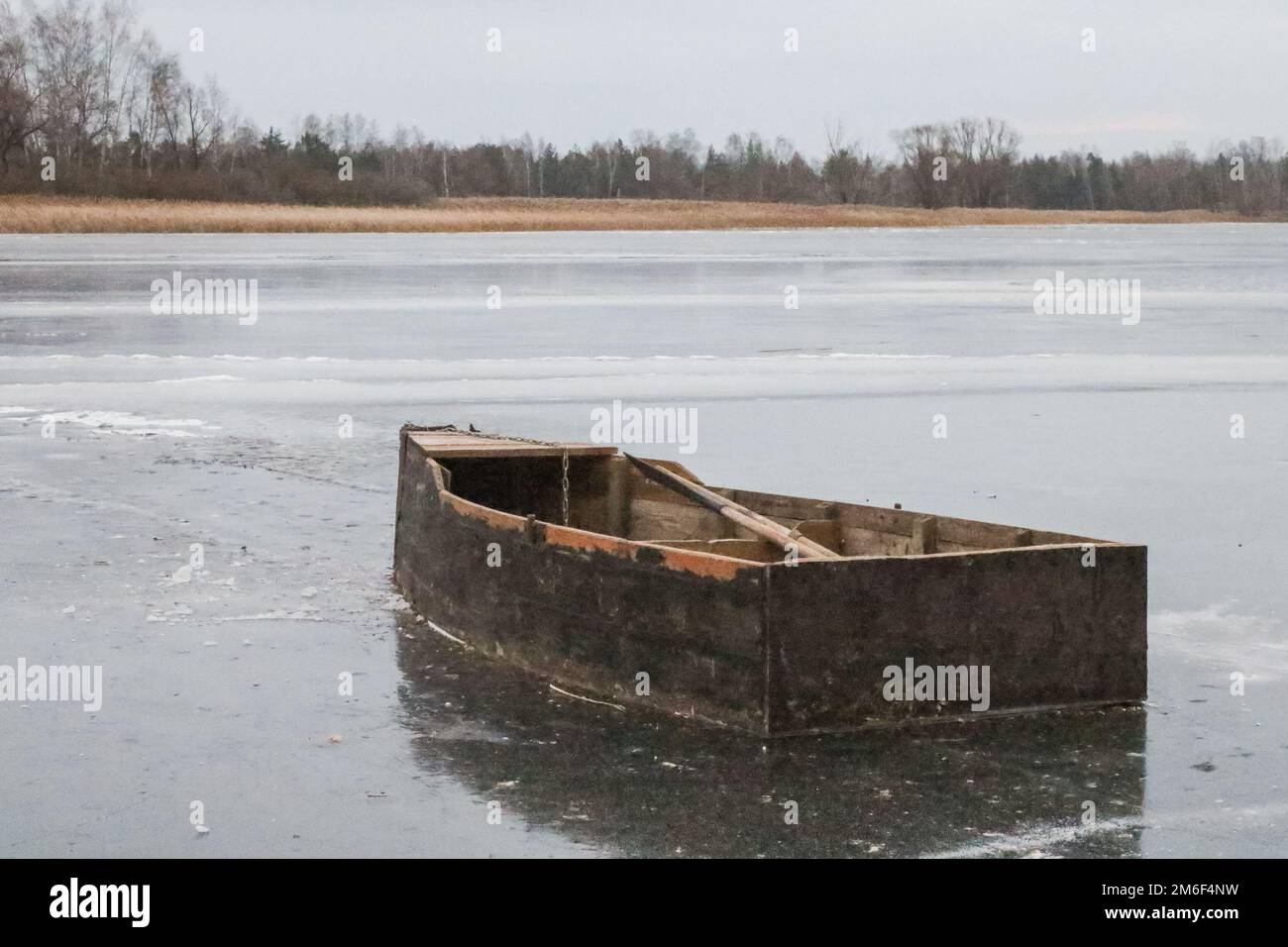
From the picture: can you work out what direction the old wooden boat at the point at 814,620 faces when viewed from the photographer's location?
facing away from the viewer and to the left of the viewer
